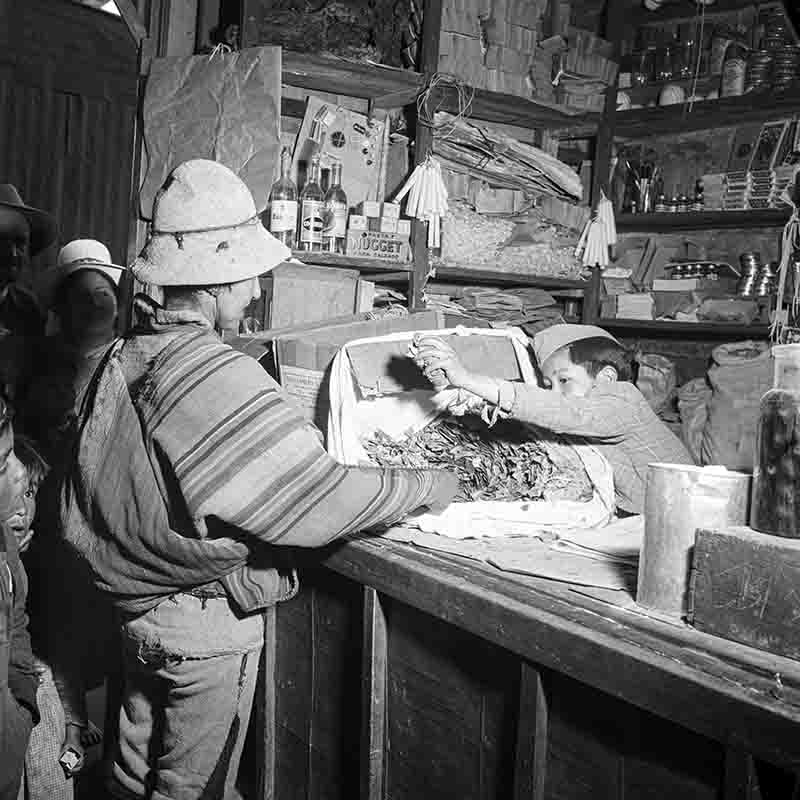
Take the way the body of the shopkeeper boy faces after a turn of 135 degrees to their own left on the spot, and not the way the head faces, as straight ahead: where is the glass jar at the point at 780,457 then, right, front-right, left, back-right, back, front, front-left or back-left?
front-right

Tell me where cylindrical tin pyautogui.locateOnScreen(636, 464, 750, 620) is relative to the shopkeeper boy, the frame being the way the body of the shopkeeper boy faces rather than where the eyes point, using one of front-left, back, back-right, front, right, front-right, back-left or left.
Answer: left

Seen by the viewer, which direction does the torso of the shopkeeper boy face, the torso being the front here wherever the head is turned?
to the viewer's left

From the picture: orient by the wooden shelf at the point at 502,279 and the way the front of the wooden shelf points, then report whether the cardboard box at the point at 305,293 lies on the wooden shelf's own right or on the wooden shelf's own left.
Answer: on the wooden shelf's own right

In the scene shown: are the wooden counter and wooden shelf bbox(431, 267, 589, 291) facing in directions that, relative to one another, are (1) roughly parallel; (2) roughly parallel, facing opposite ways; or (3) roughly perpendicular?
roughly perpendicular

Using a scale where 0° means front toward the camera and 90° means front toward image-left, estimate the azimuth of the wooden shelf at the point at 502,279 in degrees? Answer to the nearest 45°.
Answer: approximately 315°

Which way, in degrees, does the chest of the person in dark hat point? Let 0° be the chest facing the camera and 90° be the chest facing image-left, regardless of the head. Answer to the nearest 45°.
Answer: approximately 315°

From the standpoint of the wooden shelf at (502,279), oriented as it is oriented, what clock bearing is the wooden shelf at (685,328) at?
the wooden shelf at (685,328) is roughly at 10 o'clock from the wooden shelf at (502,279).

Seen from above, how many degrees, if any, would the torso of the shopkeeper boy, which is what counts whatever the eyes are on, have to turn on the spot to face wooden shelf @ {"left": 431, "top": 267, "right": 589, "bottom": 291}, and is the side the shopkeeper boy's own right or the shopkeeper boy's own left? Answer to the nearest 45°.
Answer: approximately 90° to the shopkeeper boy's own right

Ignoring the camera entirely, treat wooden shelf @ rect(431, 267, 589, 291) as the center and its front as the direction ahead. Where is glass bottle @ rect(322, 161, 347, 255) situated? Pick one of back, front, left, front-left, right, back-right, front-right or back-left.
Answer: right

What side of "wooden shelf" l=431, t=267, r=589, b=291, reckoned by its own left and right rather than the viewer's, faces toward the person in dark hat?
right

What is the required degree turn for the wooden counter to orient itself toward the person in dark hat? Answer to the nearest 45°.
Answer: approximately 90° to its right

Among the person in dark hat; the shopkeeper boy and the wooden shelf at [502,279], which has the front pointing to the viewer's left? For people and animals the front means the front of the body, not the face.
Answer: the shopkeeper boy

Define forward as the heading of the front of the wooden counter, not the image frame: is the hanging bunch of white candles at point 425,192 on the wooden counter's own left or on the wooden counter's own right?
on the wooden counter's own right
